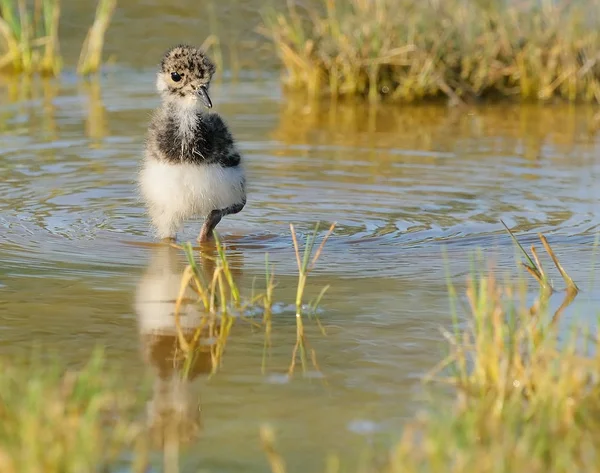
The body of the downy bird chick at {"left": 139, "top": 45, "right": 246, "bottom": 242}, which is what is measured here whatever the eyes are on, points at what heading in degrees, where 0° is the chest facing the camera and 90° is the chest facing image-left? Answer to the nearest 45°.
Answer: approximately 0°
